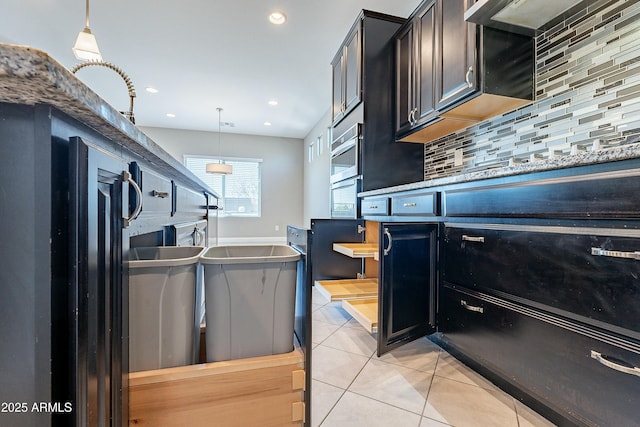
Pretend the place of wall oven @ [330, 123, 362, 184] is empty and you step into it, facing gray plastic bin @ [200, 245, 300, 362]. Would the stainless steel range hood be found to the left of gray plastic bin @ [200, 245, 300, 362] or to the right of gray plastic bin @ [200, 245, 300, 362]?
left

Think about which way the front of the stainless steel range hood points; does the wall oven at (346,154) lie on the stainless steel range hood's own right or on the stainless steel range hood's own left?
on the stainless steel range hood's own right

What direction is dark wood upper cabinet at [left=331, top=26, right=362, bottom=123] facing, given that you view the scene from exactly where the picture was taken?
facing to the left of the viewer

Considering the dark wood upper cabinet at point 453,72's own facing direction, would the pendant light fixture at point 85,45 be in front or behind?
in front

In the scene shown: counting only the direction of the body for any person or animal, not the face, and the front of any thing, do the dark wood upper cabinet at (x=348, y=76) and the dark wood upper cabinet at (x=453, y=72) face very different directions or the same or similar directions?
same or similar directions

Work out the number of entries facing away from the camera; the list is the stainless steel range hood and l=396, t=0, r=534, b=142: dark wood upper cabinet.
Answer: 0

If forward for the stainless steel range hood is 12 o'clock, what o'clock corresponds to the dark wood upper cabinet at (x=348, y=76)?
The dark wood upper cabinet is roughly at 2 o'clock from the stainless steel range hood.

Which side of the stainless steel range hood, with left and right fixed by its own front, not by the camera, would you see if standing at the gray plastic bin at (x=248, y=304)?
front

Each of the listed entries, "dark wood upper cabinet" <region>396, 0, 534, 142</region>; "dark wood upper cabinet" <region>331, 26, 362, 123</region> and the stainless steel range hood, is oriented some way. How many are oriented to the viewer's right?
0

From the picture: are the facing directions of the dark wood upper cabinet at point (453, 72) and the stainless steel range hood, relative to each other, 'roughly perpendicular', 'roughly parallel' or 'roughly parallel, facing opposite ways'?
roughly parallel

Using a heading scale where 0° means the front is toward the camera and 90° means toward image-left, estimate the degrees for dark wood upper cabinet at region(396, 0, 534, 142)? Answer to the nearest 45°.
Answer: approximately 45°

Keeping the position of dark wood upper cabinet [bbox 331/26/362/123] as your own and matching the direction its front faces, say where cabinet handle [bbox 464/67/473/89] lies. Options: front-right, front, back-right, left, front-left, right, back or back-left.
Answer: back-left

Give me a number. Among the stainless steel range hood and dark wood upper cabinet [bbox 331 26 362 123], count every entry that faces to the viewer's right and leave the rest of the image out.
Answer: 0
